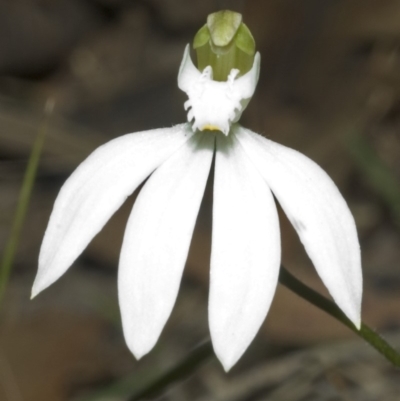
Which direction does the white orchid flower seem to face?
toward the camera
